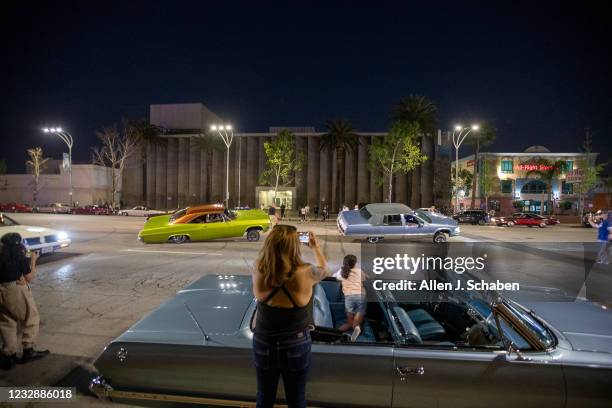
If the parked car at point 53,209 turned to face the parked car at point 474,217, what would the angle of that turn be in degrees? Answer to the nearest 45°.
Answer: approximately 135° to its left

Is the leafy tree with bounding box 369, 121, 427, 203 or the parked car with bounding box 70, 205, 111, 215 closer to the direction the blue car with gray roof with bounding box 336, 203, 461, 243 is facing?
the leafy tree

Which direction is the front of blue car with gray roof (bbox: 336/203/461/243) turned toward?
to the viewer's right

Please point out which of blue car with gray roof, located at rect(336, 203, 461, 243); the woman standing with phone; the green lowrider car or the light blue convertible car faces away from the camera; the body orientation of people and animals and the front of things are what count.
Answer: the woman standing with phone

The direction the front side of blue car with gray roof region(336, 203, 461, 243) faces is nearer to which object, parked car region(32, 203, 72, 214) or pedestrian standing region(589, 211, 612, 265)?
the pedestrian standing

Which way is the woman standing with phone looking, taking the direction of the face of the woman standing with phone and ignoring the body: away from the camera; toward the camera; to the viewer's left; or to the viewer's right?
away from the camera

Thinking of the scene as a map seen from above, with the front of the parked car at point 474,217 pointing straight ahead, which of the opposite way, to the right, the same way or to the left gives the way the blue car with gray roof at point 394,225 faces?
the opposite way

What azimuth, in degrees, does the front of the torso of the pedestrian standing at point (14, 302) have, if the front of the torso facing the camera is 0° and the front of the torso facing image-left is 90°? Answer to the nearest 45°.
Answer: approximately 225°

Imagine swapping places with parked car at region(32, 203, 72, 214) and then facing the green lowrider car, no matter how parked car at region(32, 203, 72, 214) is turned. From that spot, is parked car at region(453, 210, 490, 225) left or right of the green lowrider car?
left

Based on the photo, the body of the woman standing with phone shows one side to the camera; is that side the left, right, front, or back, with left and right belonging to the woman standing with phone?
back

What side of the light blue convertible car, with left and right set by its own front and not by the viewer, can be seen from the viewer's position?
right

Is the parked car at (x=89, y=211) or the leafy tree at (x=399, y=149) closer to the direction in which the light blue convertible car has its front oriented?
the leafy tree

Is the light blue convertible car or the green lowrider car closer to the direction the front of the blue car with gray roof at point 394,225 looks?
the light blue convertible car
